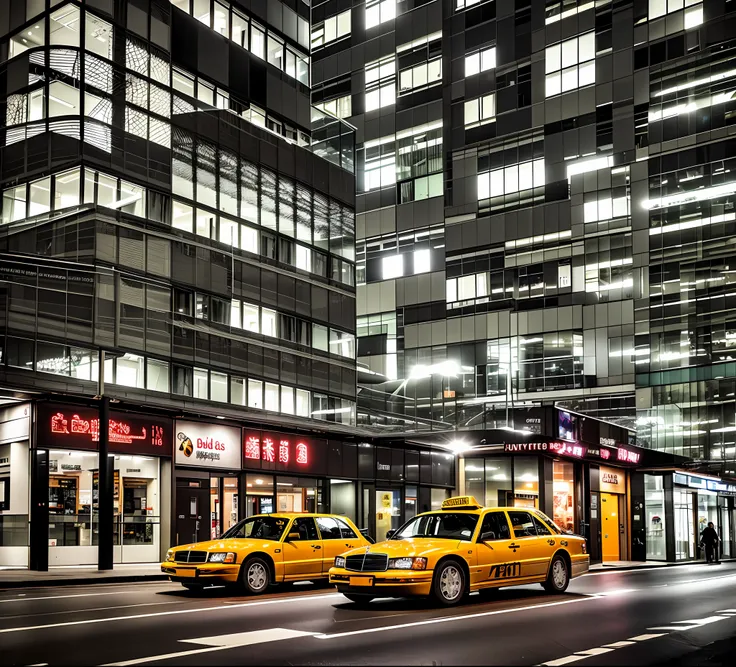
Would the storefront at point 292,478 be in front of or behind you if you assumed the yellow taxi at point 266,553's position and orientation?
behind

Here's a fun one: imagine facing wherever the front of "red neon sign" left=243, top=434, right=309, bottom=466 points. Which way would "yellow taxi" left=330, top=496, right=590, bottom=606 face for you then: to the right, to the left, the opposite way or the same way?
to the right

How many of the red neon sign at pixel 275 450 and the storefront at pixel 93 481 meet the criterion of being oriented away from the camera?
0

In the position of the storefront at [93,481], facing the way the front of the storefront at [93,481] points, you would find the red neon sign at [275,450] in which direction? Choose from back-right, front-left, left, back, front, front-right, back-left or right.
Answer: left

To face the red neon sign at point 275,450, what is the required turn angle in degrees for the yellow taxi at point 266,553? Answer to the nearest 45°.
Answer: approximately 135° to its right

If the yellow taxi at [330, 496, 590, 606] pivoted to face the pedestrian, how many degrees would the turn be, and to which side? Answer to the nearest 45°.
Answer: approximately 135° to its right

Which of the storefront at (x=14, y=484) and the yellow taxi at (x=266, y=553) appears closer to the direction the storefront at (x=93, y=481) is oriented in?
the yellow taxi

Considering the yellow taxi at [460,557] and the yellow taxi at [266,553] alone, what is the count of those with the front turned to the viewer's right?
0

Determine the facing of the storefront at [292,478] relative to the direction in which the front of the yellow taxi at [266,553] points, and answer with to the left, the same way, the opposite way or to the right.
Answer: to the left

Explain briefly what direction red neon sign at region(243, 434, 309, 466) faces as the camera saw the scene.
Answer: facing the viewer and to the right of the viewer

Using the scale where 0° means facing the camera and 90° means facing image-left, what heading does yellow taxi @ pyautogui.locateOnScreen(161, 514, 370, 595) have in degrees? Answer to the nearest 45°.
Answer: approximately 45°
